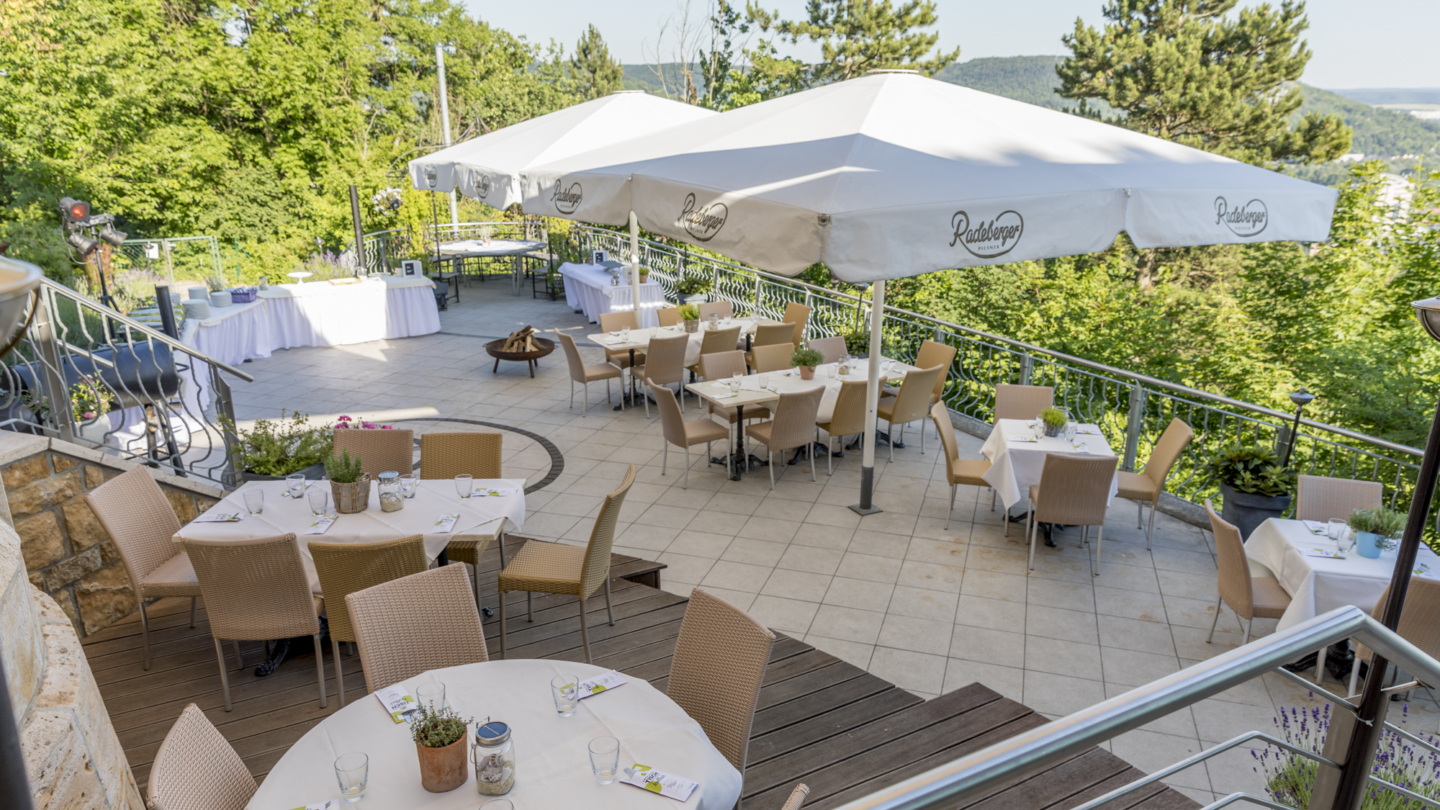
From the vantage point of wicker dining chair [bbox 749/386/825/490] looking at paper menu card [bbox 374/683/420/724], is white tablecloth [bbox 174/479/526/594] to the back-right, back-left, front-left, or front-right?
front-right

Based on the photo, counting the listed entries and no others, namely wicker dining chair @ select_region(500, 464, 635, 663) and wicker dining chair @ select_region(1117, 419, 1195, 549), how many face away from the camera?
0

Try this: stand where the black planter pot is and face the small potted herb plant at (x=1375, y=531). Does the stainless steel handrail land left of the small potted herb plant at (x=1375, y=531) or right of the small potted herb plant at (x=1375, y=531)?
right

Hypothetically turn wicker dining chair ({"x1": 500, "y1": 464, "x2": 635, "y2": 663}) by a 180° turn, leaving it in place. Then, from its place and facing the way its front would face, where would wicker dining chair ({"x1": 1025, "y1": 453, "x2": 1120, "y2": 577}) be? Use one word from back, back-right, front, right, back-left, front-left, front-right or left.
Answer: front

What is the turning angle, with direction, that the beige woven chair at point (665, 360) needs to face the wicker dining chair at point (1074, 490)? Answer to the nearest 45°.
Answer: approximately 180°

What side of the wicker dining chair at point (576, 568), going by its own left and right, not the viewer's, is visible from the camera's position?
left

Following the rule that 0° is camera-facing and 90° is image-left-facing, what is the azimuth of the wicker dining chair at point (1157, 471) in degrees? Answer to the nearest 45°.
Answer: approximately 90°

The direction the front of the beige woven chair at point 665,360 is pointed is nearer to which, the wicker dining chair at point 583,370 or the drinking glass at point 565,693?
the wicker dining chair

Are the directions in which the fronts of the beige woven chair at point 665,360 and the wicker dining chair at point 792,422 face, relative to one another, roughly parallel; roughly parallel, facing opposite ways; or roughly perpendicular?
roughly parallel

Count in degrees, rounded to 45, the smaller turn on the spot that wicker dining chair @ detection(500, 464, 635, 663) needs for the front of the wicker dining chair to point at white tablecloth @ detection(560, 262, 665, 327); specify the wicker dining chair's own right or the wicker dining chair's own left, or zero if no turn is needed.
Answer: approximately 90° to the wicker dining chair's own right

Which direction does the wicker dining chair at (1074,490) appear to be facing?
away from the camera

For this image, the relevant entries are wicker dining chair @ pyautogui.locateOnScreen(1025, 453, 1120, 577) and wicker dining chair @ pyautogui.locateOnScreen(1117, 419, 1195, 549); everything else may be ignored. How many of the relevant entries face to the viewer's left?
1

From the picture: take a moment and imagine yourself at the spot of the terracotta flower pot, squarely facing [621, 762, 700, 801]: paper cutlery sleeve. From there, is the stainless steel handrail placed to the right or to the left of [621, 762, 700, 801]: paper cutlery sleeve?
right

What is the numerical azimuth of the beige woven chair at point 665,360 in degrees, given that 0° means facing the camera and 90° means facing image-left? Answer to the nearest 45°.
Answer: approximately 135°
